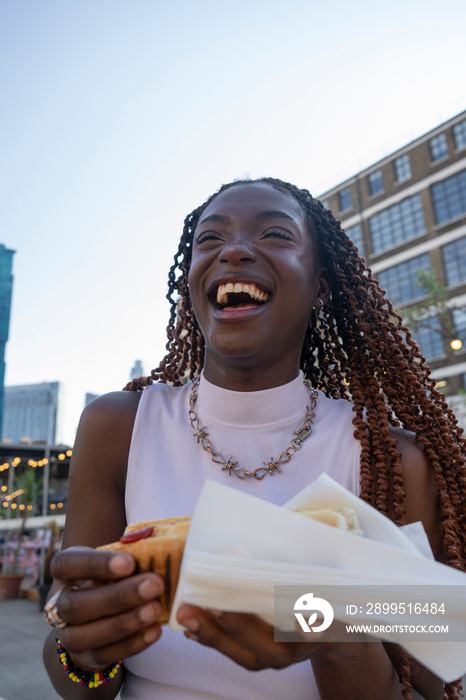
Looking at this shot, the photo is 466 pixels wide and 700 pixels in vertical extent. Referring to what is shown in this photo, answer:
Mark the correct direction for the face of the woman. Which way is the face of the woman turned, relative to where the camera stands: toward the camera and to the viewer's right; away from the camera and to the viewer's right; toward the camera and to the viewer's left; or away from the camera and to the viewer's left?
toward the camera and to the viewer's left

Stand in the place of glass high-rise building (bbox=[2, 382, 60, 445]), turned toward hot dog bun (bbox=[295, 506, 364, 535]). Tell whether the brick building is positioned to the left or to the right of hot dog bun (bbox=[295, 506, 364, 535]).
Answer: left

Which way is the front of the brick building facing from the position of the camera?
facing the viewer and to the left of the viewer

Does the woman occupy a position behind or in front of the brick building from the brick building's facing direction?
in front

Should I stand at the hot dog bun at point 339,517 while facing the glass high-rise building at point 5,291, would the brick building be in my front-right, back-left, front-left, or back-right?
front-right

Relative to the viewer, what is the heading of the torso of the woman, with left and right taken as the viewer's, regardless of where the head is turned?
facing the viewer

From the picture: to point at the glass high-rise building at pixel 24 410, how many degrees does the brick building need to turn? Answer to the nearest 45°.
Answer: approximately 45° to its right

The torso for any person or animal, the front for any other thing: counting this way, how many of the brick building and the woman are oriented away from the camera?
0
